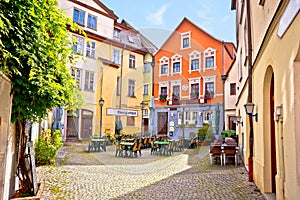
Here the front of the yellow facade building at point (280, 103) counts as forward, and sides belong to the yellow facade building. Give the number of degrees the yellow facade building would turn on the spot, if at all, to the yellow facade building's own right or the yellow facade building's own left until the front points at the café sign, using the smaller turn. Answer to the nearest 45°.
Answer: approximately 45° to the yellow facade building's own right

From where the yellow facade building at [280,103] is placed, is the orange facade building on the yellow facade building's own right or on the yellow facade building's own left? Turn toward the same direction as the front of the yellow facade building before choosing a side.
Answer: on the yellow facade building's own right

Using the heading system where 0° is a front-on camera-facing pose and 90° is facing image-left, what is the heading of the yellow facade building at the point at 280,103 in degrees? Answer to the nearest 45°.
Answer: approximately 90°

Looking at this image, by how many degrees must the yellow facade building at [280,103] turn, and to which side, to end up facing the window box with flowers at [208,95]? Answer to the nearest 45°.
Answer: approximately 90° to its right

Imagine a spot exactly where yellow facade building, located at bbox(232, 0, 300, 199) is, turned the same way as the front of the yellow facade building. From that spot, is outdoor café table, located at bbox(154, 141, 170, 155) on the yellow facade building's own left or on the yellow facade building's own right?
on the yellow facade building's own right
